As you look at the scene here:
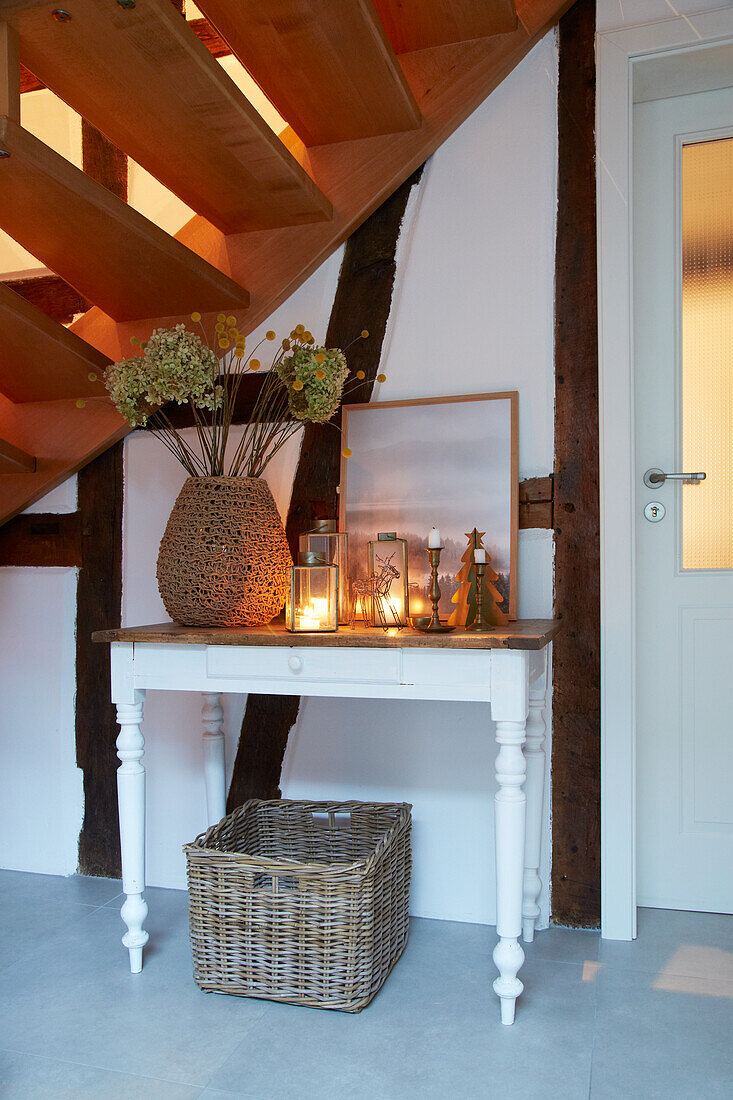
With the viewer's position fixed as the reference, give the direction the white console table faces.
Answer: facing the viewer

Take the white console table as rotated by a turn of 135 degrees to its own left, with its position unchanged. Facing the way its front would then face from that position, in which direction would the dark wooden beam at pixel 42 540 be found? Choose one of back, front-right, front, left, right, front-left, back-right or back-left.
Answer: left

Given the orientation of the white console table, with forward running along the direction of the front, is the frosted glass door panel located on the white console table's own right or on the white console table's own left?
on the white console table's own left

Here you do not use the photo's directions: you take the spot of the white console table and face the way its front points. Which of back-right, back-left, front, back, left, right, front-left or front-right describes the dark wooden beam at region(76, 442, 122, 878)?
back-right

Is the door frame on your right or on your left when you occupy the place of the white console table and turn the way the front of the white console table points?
on your left
